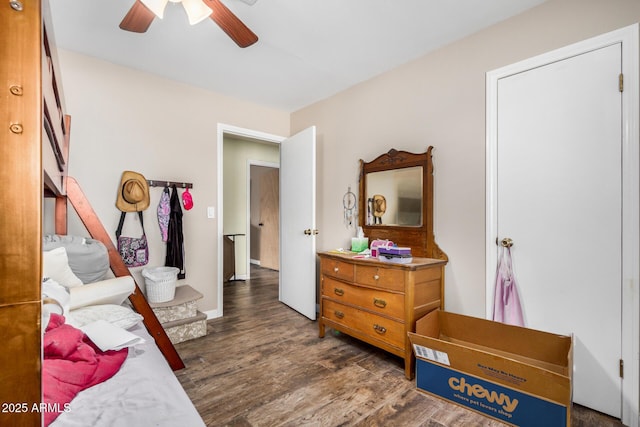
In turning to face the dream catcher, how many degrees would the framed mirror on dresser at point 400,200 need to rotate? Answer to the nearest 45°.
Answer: approximately 90° to its right

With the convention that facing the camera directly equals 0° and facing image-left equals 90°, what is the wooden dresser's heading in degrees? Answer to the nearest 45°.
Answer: approximately 45°

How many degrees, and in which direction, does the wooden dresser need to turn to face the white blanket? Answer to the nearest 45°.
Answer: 0° — it already faces it

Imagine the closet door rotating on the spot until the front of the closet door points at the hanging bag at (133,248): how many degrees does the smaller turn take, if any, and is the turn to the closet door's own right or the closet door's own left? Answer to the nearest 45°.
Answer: approximately 45° to the closet door's own right

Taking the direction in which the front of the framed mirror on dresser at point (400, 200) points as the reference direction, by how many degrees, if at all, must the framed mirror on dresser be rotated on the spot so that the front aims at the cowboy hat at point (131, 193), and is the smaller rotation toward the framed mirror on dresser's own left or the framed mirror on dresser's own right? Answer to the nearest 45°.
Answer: approximately 45° to the framed mirror on dresser's own right

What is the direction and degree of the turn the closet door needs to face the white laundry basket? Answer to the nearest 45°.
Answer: approximately 45° to its right

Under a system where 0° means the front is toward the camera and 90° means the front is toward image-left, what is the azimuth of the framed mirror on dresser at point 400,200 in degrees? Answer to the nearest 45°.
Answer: approximately 45°

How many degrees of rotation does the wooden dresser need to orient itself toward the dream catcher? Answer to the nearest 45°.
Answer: approximately 90° to its right
